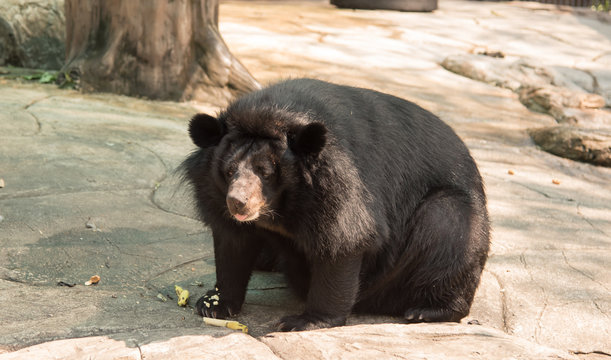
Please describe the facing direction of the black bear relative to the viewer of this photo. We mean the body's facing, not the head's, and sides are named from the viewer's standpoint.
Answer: facing the viewer and to the left of the viewer

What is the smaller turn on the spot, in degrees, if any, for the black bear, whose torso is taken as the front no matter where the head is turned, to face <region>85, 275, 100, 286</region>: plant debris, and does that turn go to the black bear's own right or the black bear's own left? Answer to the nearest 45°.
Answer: approximately 45° to the black bear's own right

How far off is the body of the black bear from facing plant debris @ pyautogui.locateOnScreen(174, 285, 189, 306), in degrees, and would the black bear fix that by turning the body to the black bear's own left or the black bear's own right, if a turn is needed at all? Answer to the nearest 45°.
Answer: approximately 45° to the black bear's own right

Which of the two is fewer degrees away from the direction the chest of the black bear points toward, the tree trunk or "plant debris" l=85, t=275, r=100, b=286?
the plant debris

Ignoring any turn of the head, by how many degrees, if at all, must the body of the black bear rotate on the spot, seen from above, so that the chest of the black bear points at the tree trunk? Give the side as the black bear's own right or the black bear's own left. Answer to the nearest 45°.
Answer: approximately 90° to the black bear's own right
